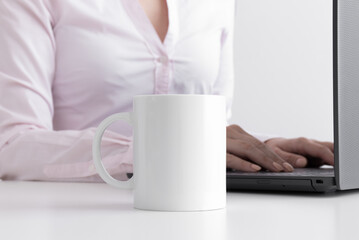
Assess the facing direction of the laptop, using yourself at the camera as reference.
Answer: facing away from the viewer and to the left of the viewer

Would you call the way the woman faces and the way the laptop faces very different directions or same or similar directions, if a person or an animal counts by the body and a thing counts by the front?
very different directions

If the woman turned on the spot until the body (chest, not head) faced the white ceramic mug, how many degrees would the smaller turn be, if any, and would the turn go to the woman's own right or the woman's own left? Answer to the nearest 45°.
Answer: approximately 45° to the woman's own right

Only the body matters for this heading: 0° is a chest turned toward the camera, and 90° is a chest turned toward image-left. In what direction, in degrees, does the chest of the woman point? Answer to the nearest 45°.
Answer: approximately 315°

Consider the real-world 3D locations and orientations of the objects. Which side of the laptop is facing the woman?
front

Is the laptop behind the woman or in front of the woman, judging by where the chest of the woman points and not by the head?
in front
